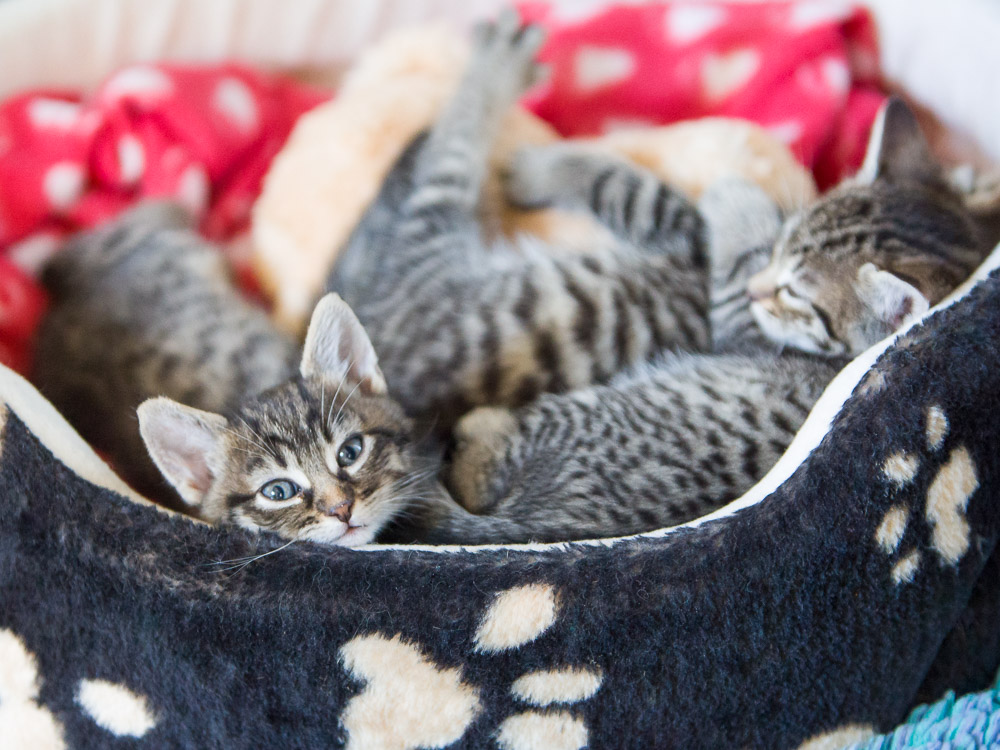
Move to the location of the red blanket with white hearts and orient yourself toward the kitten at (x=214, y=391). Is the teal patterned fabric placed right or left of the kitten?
left

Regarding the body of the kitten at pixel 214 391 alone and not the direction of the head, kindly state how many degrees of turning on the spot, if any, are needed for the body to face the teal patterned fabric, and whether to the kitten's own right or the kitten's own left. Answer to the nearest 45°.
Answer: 0° — it already faces it

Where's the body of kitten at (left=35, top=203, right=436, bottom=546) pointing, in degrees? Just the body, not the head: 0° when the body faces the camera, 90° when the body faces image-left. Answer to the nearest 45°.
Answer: approximately 315°
